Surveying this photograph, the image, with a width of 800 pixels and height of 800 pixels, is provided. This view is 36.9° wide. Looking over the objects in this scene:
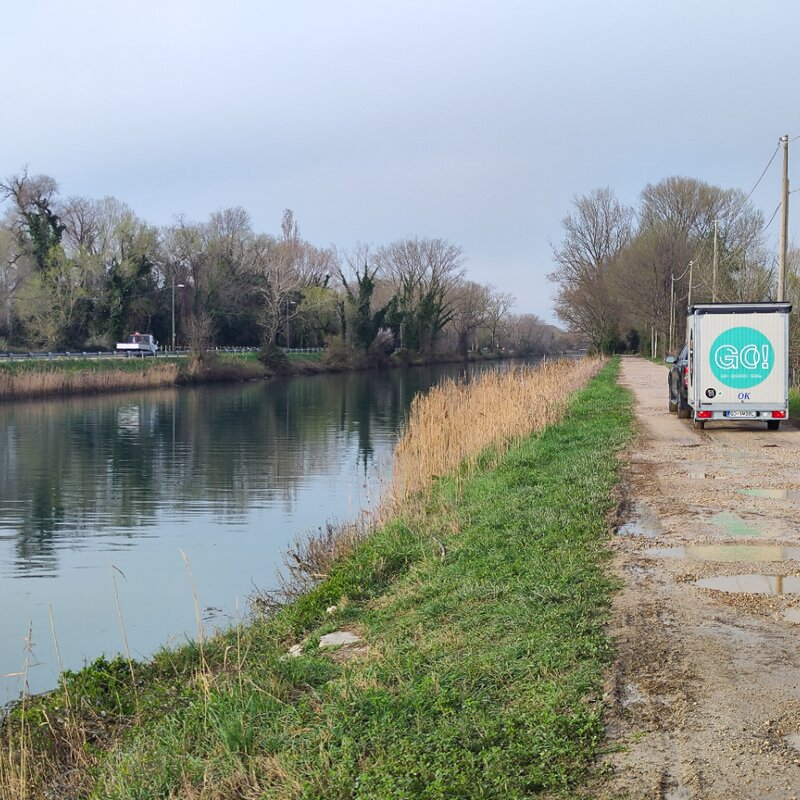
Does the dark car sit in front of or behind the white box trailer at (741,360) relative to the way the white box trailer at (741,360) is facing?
in front

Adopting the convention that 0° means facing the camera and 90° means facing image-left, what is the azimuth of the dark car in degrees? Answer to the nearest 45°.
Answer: approximately 180°

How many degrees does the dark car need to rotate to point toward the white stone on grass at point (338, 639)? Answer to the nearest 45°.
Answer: approximately 180°

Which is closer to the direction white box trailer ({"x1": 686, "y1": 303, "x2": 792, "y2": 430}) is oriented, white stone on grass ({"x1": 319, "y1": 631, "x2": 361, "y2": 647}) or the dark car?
the dark car

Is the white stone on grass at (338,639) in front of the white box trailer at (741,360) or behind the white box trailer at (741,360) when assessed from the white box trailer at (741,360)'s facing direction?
behind

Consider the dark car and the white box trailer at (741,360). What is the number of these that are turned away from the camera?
2

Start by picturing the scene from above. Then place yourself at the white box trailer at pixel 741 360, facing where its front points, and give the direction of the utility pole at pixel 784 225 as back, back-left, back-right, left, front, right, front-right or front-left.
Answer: front

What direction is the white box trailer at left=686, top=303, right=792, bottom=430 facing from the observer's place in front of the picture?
facing away from the viewer

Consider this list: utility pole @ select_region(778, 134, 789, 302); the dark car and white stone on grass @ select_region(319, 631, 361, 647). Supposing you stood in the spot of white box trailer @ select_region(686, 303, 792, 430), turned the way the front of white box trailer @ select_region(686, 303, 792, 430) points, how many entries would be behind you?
1
